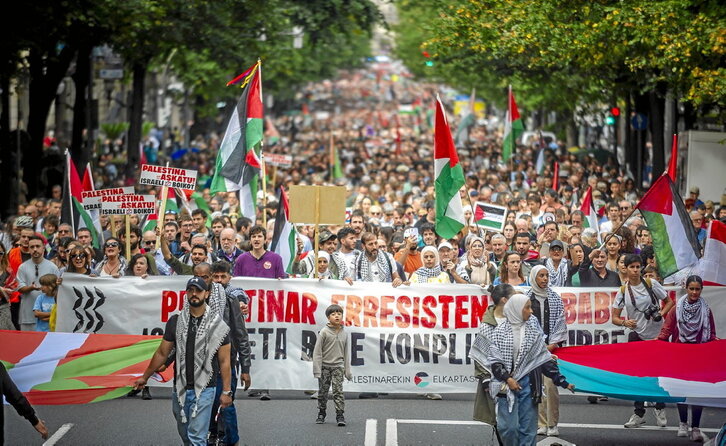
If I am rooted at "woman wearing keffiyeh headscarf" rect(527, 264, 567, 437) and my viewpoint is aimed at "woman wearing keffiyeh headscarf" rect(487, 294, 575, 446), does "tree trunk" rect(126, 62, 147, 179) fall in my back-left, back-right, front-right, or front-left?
back-right

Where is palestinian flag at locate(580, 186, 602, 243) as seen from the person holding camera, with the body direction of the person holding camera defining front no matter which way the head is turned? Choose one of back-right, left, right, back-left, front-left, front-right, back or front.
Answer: back

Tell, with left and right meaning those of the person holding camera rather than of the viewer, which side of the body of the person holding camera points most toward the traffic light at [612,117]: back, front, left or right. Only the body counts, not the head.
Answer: back

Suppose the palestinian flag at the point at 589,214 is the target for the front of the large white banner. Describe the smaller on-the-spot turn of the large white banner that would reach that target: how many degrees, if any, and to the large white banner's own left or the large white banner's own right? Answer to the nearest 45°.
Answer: approximately 135° to the large white banner's own left

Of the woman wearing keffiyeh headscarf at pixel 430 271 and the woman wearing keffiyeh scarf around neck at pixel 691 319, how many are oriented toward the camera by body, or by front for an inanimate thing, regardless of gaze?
2

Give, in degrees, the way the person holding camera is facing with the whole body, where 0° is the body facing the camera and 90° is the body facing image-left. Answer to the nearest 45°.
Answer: approximately 0°

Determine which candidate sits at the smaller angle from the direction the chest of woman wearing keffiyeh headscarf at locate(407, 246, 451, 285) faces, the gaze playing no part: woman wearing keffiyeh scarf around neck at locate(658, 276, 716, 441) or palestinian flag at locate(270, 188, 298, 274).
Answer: the woman wearing keffiyeh scarf around neck
